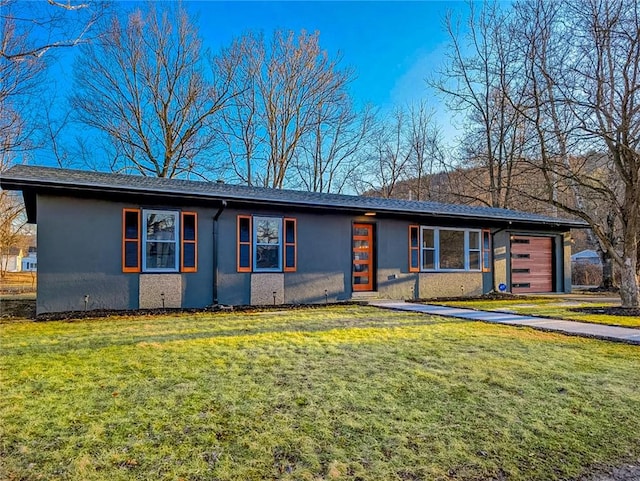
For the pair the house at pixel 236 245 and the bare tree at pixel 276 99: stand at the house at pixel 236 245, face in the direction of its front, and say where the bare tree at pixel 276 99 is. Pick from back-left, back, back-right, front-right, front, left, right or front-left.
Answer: back-left

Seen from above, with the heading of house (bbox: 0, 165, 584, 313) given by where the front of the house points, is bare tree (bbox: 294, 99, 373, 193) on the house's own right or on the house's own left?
on the house's own left

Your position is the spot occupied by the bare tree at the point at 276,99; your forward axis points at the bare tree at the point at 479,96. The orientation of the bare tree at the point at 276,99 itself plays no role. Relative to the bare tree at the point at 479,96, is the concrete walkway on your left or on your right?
right

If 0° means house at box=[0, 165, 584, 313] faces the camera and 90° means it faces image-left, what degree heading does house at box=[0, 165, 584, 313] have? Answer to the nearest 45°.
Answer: approximately 315°
